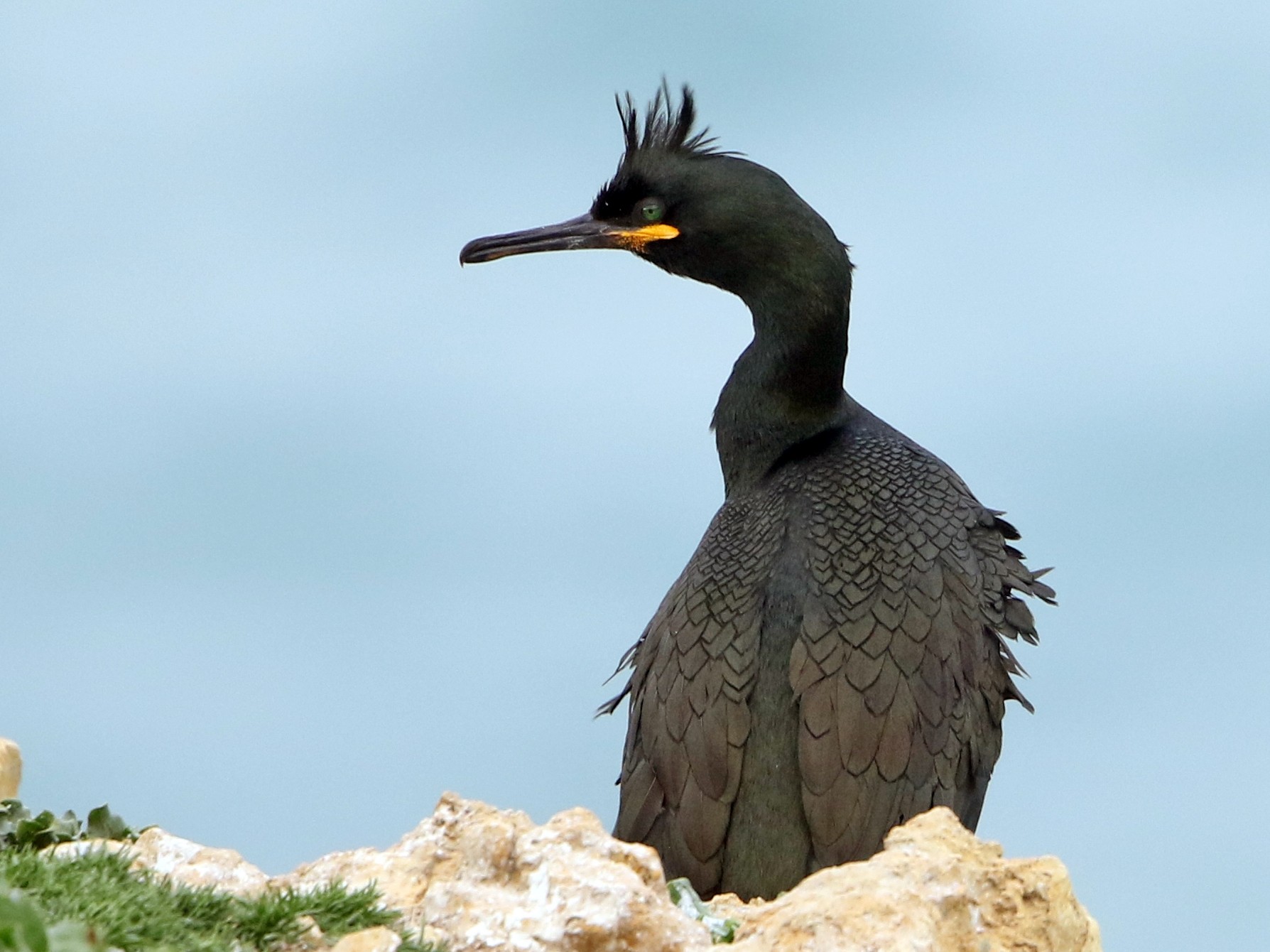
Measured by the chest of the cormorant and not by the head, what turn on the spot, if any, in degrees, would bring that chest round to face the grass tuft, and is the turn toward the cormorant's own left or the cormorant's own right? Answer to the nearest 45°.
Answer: approximately 135° to the cormorant's own left

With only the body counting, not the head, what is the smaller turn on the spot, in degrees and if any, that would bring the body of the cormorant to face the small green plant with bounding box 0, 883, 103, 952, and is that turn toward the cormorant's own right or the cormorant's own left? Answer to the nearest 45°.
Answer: approximately 135° to the cormorant's own left

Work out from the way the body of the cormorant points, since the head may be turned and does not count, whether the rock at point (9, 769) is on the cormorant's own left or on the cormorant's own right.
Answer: on the cormorant's own left

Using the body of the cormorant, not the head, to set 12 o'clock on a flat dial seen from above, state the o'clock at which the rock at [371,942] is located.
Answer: The rock is roughly at 7 o'clock from the cormorant.

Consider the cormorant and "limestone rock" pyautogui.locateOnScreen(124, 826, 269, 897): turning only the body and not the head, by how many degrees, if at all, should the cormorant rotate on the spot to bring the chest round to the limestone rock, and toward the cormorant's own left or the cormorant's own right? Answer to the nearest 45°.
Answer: approximately 135° to the cormorant's own left

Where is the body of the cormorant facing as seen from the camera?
away from the camera

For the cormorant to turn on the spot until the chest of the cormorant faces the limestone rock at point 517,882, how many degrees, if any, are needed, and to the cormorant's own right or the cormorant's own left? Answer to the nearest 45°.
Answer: approximately 135° to the cormorant's own left
